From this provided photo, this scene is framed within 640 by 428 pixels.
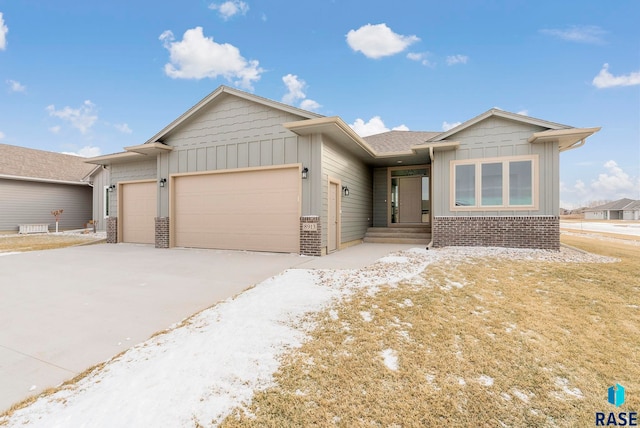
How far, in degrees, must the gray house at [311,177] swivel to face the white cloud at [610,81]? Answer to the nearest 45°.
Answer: approximately 135° to its left

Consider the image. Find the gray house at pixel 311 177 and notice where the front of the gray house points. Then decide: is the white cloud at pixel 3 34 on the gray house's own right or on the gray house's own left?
on the gray house's own right

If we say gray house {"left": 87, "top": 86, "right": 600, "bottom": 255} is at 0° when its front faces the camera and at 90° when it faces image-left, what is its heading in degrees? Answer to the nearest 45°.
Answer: approximately 0°

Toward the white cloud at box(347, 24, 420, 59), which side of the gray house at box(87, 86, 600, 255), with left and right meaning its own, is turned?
back

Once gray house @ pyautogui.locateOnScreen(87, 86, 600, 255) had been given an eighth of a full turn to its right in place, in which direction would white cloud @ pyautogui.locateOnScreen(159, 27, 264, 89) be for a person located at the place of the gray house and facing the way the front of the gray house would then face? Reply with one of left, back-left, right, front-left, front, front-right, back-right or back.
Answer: right

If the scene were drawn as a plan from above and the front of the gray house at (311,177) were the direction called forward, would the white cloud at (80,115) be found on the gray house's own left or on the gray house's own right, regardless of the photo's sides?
on the gray house's own right

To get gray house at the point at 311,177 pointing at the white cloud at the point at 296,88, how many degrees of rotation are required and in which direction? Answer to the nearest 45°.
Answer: approximately 180°

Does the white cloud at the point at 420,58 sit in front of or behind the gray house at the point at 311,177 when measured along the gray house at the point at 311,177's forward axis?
behind

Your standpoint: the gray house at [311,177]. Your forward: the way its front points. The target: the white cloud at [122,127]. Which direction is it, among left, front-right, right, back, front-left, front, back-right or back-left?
back-right
